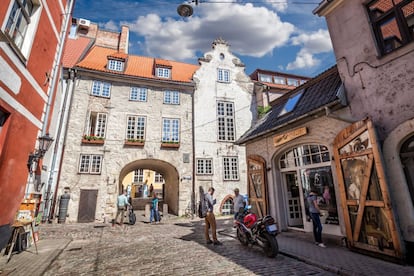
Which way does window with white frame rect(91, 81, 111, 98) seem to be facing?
toward the camera

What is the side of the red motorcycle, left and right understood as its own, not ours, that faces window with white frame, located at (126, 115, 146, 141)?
front

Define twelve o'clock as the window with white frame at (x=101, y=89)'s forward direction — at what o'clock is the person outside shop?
The person outside shop is roughly at 11 o'clock from the window with white frame.

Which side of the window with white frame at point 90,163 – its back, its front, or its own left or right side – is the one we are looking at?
front

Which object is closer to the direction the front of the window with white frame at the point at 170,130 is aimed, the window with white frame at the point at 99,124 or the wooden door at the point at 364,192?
the wooden door

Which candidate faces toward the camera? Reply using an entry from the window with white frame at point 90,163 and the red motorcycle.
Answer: the window with white frame

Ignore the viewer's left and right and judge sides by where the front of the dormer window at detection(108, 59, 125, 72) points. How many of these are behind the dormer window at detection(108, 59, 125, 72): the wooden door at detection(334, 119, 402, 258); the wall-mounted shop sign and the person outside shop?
0

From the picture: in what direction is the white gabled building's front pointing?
toward the camera

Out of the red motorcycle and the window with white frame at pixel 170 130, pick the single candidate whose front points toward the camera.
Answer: the window with white frame

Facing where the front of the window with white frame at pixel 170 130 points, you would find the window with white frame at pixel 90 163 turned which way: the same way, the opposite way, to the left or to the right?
the same way

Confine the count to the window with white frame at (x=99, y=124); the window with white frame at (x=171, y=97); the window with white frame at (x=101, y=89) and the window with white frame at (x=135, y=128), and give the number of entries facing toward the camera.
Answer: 4

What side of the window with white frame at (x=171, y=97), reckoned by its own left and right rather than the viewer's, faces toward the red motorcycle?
front
